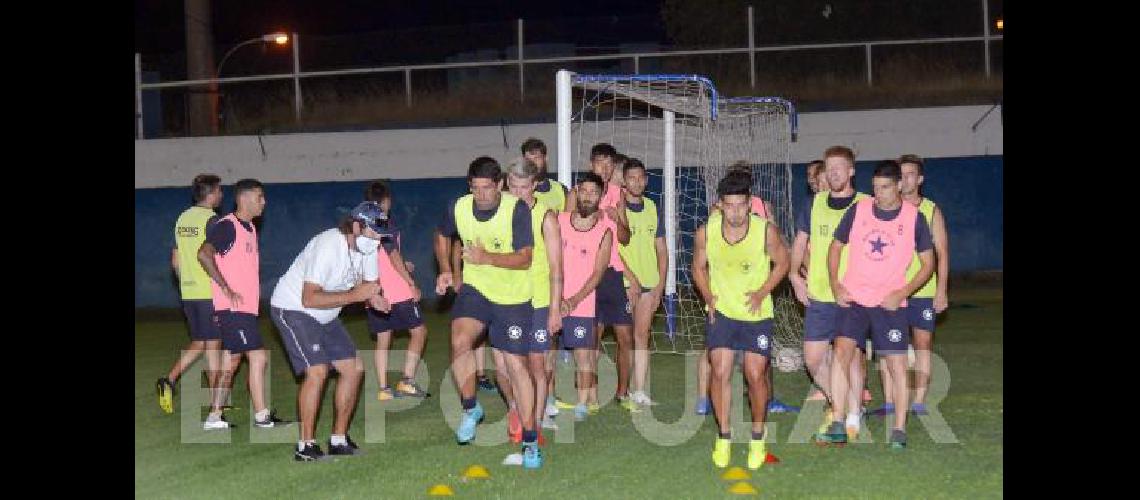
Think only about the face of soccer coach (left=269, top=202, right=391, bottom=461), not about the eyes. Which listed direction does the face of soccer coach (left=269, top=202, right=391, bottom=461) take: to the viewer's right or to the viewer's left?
to the viewer's right

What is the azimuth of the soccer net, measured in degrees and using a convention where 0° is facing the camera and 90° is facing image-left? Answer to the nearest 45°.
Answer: approximately 90°

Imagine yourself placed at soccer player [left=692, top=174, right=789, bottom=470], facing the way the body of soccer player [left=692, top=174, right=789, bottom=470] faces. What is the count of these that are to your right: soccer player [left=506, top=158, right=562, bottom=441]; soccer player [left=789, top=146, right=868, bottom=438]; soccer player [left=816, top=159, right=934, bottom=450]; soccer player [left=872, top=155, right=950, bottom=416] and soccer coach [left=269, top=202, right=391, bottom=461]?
2

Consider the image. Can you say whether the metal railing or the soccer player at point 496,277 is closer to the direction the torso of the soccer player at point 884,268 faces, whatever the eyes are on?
the soccer player

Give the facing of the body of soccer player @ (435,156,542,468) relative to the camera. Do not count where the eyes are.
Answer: toward the camera

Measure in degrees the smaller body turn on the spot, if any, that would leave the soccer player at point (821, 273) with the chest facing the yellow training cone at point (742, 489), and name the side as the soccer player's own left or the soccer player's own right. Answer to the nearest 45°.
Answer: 0° — they already face it

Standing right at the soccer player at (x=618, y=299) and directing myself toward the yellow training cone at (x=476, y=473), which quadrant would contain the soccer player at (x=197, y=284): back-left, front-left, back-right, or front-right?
front-right

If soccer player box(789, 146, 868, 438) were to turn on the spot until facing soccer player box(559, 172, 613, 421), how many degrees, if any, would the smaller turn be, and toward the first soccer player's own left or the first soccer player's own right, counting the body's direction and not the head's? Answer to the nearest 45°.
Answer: approximately 90° to the first soccer player's own right
